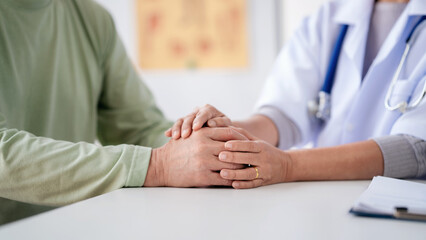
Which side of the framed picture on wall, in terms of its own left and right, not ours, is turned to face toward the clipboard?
front

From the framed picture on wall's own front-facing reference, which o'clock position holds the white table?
The white table is roughly at 12 o'clock from the framed picture on wall.

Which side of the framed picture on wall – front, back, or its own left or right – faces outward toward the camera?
front
